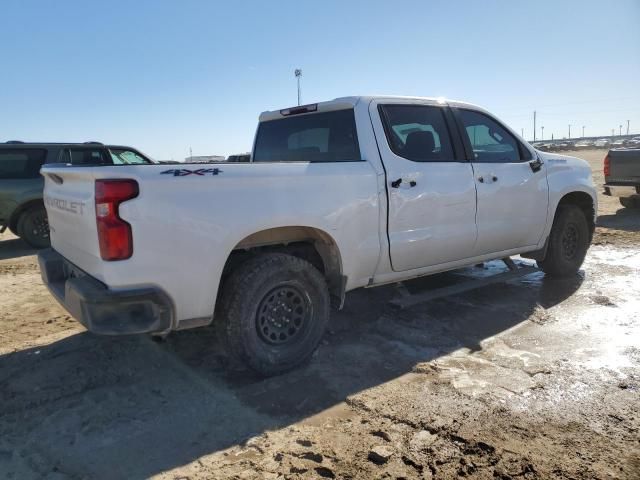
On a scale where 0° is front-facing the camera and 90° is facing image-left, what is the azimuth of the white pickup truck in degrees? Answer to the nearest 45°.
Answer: approximately 225°

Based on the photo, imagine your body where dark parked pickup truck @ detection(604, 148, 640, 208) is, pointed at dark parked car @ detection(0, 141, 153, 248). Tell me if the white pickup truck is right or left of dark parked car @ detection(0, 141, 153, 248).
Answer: left

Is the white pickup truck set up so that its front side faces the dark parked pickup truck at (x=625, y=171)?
yes

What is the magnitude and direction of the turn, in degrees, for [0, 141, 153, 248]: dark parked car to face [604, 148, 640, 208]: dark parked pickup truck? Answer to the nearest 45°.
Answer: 0° — it already faces it

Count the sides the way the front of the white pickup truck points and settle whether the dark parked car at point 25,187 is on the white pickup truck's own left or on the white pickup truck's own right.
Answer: on the white pickup truck's own left

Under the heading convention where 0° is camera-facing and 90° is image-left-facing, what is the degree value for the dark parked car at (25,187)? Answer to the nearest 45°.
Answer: approximately 270°

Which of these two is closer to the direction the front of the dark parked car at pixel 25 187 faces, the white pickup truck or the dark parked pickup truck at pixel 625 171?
the dark parked pickup truck
